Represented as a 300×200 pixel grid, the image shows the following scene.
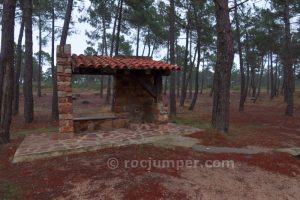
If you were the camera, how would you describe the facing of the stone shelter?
facing the viewer and to the right of the viewer

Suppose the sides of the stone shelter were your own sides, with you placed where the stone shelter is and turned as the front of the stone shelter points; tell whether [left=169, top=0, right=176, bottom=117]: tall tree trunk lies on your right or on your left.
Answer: on your left

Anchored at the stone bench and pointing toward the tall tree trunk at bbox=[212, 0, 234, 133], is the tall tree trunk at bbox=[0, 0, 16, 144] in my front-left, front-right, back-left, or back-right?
back-right

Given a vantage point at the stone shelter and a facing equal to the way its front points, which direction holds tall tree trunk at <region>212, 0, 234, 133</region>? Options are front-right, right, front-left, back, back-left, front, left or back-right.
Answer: front-left

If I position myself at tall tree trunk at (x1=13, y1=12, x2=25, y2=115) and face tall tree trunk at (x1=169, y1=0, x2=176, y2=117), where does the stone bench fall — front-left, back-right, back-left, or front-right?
front-right
